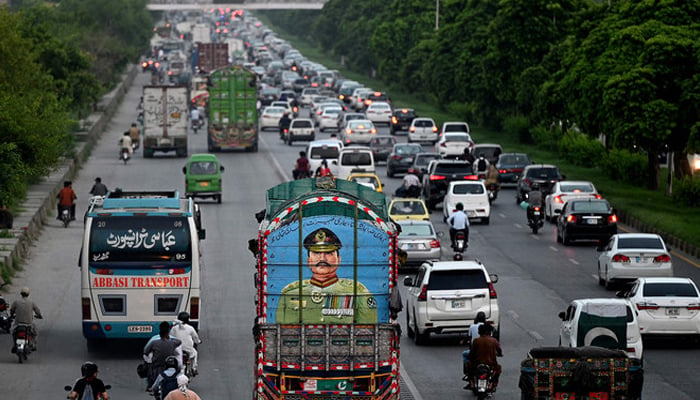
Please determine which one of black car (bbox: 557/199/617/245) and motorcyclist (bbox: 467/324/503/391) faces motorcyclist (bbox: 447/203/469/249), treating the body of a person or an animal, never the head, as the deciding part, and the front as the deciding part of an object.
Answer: motorcyclist (bbox: 467/324/503/391)

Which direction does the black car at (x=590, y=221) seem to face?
away from the camera

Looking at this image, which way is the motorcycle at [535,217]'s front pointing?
away from the camera

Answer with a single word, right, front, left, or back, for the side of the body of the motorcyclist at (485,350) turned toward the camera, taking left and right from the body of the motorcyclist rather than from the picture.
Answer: back

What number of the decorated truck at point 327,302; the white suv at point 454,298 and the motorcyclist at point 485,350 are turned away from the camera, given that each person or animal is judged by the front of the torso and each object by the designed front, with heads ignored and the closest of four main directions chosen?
3

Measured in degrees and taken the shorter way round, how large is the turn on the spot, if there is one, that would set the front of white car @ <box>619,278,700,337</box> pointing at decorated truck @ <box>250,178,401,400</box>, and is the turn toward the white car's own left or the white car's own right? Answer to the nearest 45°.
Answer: approximately 135° to the white car's own left

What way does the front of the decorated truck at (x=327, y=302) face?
away from the camera

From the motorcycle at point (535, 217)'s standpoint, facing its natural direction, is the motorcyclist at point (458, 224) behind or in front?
behind

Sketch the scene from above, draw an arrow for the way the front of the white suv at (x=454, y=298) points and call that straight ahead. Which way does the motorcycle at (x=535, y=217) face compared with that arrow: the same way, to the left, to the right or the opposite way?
the same way

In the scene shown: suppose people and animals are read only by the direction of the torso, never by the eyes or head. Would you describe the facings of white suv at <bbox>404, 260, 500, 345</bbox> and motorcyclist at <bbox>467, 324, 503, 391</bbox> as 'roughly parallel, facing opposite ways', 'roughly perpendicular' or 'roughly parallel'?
roughly parallel

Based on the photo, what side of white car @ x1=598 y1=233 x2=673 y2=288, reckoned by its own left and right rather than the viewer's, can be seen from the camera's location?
back

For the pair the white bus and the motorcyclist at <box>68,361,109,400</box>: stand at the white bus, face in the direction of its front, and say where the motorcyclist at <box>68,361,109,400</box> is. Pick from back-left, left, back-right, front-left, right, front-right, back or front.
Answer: back

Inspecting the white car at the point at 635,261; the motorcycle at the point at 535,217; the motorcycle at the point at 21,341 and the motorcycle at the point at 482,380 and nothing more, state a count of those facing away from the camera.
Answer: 4

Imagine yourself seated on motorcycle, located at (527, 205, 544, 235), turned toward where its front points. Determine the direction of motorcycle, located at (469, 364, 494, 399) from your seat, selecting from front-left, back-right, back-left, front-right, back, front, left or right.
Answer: back

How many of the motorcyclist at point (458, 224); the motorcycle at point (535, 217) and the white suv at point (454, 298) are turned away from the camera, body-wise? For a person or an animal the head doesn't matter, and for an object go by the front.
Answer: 3
